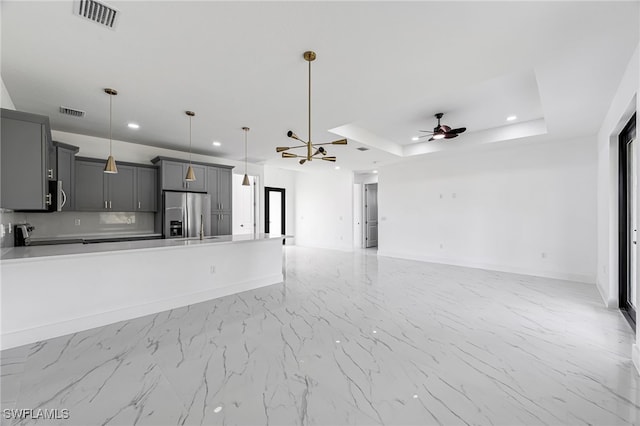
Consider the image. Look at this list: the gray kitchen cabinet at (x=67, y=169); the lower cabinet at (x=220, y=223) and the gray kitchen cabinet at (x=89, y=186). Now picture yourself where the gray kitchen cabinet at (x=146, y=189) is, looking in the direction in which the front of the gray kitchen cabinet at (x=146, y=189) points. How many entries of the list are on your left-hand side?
1

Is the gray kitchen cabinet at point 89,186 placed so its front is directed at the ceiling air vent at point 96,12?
yes

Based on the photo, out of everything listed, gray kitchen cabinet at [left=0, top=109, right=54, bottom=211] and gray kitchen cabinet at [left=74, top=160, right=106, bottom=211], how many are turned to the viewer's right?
1

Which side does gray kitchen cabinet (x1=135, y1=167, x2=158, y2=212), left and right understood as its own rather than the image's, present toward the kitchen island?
front

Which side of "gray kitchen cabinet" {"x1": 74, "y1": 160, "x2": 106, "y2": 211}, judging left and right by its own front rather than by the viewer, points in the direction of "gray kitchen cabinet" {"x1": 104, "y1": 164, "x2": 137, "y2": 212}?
left

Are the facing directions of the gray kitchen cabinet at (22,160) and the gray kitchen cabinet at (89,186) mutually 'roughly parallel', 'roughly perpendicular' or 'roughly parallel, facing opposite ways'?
roughly perpendicular

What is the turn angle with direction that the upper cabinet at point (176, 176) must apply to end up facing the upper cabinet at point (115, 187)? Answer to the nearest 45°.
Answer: approximately 135° to its right

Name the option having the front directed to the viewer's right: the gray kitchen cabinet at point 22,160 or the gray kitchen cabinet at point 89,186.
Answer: the gray kitchen cabinet at point 22,160

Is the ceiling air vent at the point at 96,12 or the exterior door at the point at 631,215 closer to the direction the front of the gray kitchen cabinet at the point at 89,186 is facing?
the ceiling air vent

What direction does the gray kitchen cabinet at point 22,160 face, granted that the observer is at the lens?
facing to the right of the viewer

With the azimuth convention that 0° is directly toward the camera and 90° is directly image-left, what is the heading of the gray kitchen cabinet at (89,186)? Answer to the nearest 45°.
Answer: approximately 0°

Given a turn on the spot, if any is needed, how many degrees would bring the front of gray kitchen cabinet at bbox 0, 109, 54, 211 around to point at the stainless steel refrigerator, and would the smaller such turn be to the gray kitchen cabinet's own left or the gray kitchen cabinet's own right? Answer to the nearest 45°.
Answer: approximately 45° to the gray kitchen cabinet's own left

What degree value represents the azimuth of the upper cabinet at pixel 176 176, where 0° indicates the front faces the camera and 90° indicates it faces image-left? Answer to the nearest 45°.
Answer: approximately 315°

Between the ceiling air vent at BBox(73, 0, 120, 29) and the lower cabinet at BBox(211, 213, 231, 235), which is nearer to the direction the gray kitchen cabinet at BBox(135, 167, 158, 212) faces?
the ceiling air vent
